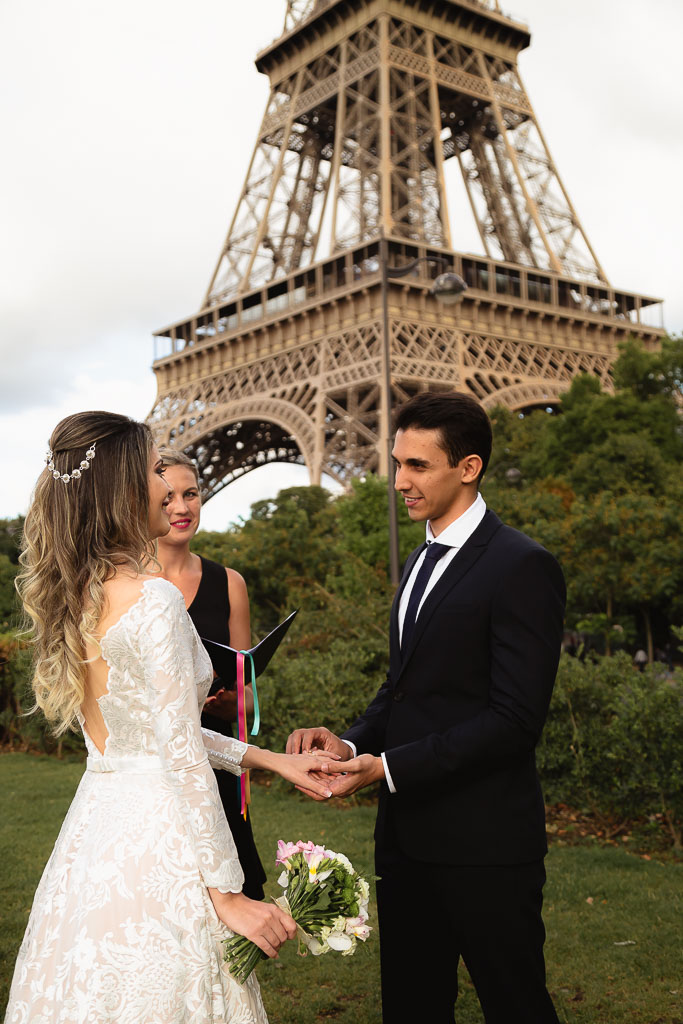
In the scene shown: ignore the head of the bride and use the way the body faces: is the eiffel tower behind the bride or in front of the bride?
in front

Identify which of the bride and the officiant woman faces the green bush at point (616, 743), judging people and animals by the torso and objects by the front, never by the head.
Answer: the bride

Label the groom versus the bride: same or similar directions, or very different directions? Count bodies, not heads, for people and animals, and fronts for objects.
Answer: very different directions

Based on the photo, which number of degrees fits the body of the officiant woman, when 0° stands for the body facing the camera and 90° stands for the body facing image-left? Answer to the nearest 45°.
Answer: approximately 0°

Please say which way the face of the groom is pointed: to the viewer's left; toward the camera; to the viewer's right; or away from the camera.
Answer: to the viewer's left

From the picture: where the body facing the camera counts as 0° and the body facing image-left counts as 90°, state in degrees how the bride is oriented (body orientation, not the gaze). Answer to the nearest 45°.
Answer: approximately 225°

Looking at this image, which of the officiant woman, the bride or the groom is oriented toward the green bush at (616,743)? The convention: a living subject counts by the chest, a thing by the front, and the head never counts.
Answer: the bride

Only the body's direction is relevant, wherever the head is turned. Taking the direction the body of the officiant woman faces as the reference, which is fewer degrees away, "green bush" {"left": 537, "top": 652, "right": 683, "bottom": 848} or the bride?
the bride

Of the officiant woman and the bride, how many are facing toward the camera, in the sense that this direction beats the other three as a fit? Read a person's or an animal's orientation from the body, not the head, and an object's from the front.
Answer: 1

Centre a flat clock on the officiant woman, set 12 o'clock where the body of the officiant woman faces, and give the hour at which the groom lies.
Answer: The groom is roughly at 11 o'clock from the officiant woman.

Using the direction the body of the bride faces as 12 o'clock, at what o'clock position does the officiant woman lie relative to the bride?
The officiant woman is roughly at 11 o'clock from the bride.
